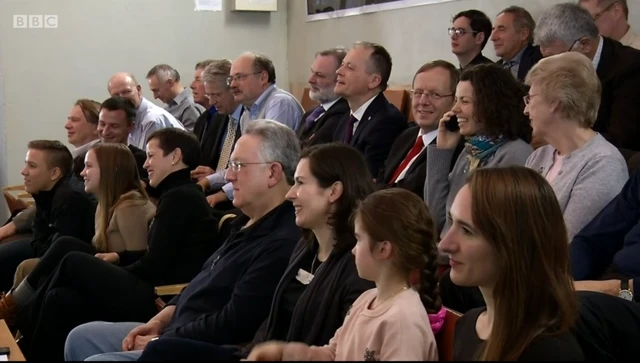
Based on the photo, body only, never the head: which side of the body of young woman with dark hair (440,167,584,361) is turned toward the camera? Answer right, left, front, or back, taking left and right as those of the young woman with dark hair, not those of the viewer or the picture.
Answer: left

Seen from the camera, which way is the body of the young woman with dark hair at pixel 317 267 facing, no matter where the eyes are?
to the viewer's left

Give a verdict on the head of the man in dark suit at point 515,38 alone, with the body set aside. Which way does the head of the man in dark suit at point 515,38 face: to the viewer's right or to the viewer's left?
to the viewer's left

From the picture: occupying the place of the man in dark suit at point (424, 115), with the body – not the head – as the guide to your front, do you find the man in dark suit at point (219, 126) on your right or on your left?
on your right
